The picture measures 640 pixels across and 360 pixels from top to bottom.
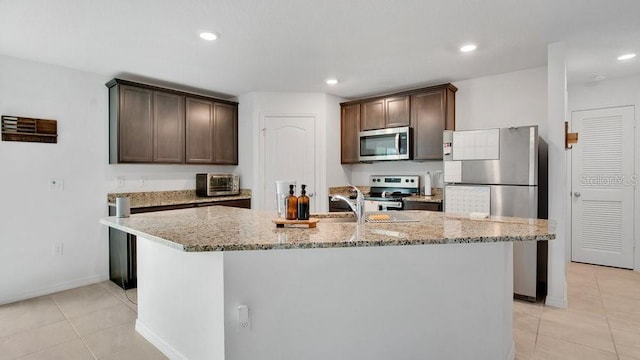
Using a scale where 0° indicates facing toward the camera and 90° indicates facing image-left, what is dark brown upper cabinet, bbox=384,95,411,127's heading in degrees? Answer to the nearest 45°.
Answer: approximately 45°

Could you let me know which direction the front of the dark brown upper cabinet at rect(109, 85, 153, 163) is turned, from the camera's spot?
facing the viewer and to the right of the viewer

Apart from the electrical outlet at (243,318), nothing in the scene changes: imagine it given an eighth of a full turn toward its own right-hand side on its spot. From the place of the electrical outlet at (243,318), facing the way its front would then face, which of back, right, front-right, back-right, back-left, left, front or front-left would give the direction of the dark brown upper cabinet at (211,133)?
back-right

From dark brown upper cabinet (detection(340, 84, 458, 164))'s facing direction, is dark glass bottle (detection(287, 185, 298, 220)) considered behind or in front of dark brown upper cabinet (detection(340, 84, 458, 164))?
in front

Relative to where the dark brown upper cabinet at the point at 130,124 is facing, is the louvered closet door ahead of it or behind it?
ahead

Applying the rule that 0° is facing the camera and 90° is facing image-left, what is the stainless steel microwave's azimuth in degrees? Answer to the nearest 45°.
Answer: approximately 45°

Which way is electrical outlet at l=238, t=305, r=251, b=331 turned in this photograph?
toward the camera

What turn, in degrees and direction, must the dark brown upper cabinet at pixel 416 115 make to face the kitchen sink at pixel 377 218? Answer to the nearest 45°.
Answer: approximately 45° to its left

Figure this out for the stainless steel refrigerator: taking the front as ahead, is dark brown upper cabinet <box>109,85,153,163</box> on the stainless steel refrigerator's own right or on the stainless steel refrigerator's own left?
on the stainless steel refrigerator's own right

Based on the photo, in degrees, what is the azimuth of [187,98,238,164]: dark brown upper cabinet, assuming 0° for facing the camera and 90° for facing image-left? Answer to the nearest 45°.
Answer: approximately 315°

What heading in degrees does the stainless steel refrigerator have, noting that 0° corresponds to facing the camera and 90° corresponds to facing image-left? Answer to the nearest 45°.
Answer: approximately 0°

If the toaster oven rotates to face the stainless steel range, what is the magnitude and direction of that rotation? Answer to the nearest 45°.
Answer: approximately 45° to its left

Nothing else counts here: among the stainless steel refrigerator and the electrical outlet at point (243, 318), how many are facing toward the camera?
2
